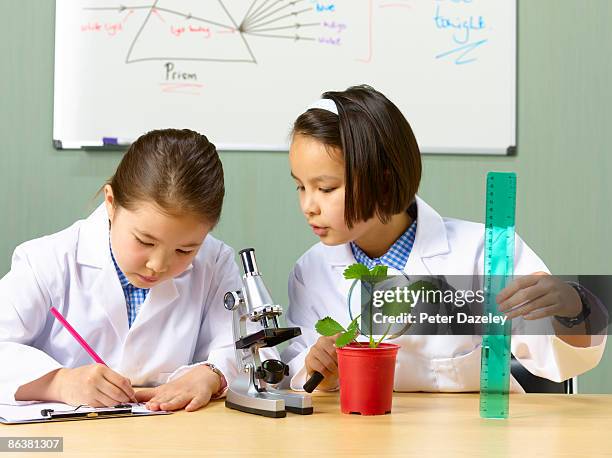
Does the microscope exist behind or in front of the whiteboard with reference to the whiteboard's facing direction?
in front

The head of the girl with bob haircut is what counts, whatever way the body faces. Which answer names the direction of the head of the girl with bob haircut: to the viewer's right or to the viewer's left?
to the viewer's left

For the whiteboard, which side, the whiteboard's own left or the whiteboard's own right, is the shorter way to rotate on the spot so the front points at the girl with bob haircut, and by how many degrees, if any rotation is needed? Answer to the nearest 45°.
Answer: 0° — it already faces them

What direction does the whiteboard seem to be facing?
toward the camera

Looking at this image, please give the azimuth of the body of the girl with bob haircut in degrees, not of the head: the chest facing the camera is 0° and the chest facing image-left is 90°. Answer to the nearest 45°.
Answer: approximately 45°

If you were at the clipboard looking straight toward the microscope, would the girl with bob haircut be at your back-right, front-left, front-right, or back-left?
front-left

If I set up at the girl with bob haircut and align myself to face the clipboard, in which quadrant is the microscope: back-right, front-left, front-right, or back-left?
front-left

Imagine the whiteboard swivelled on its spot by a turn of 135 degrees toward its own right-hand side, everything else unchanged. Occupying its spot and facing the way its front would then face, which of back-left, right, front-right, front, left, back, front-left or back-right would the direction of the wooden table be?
back-left

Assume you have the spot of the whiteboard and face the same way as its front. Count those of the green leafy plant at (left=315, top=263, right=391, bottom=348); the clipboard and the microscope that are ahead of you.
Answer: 3
